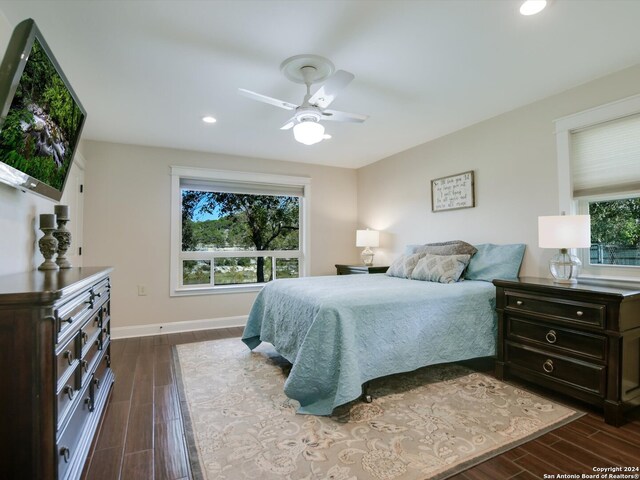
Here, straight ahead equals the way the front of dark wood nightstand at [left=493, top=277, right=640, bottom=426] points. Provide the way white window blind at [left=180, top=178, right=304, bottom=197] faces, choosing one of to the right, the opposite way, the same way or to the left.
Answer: to the left

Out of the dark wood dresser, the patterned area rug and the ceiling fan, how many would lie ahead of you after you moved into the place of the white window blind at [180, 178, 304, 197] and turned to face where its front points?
3

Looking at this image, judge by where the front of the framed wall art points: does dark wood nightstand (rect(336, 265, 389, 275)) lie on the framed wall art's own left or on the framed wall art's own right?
on the framed wall art's own right

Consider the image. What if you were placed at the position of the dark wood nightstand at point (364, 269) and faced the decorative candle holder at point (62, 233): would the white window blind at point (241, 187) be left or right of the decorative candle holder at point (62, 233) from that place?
right

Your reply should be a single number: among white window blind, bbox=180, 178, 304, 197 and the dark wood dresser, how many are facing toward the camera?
1

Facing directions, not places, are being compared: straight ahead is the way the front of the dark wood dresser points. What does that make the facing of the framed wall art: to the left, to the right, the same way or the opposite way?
the opposite way

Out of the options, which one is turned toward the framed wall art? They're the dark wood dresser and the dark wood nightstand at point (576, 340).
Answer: the dark wood dresser

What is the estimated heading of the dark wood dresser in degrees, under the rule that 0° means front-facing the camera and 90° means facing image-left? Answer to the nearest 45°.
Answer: approximately 270°

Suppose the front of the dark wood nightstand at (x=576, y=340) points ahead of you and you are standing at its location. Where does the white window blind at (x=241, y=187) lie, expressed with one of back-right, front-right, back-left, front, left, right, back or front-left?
front-right

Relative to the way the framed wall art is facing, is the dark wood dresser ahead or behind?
ahead

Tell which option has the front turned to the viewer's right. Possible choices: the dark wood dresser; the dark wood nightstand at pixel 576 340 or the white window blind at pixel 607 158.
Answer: the dark wood dresser

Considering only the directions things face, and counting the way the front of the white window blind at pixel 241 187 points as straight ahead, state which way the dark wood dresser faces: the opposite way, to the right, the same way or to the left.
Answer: to the left

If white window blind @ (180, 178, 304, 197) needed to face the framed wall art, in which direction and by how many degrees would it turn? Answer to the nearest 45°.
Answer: approximately 45° to its left

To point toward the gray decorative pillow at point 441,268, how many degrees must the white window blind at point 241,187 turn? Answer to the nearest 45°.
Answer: approximately 45° to its left

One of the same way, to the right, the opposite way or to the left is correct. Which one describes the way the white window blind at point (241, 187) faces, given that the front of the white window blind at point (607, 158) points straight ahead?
to the left

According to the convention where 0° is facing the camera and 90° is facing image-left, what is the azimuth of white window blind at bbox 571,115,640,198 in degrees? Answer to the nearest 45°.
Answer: approximately 45°

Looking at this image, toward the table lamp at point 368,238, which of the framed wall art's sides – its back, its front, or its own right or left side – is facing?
right
